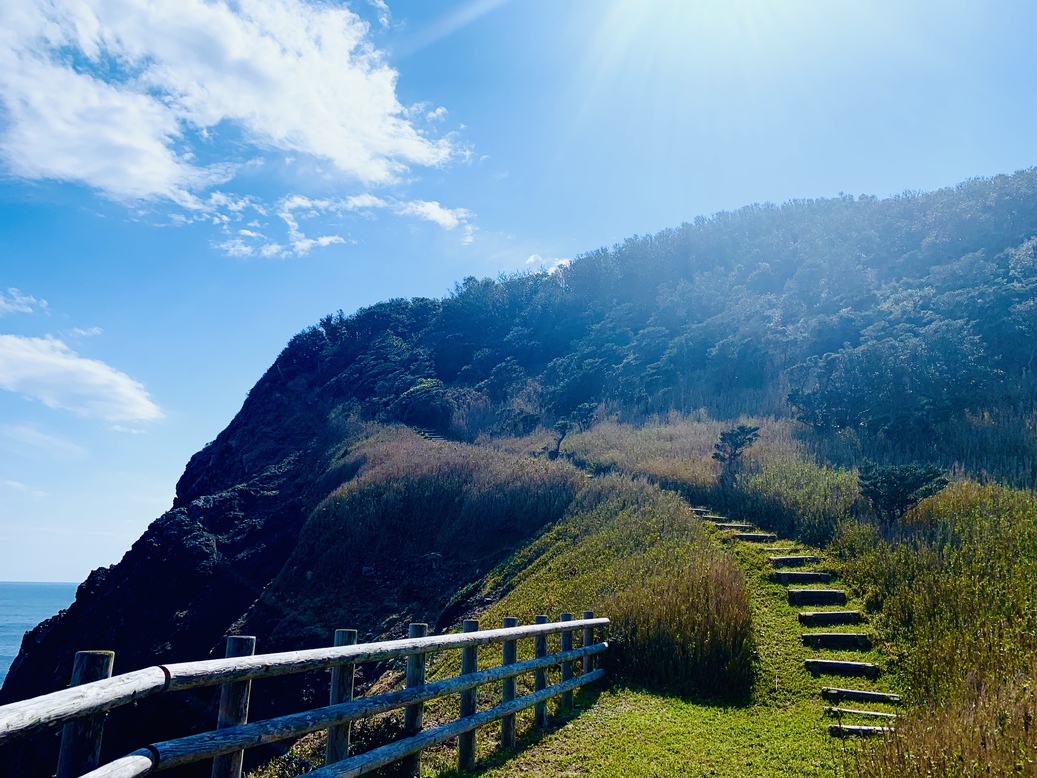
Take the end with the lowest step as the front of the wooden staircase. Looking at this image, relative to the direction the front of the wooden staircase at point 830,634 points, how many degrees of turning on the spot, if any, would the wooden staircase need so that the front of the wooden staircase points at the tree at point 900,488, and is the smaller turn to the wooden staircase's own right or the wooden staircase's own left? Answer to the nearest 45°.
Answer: approximately 135° to the wooden staircase's own left

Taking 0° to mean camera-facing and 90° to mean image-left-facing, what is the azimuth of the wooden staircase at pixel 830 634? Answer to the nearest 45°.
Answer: approximately 0°

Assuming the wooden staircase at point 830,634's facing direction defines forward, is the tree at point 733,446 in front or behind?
behind

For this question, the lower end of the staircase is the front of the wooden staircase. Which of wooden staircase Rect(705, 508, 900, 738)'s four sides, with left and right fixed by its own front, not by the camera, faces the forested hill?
back

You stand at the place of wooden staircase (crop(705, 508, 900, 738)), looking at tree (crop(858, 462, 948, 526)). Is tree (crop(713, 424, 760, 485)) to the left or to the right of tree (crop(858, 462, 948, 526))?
left

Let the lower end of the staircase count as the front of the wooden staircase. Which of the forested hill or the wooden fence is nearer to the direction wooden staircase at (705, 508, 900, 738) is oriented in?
the wooden fence

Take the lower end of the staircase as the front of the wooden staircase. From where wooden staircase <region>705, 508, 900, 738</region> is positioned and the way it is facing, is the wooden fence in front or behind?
in front
